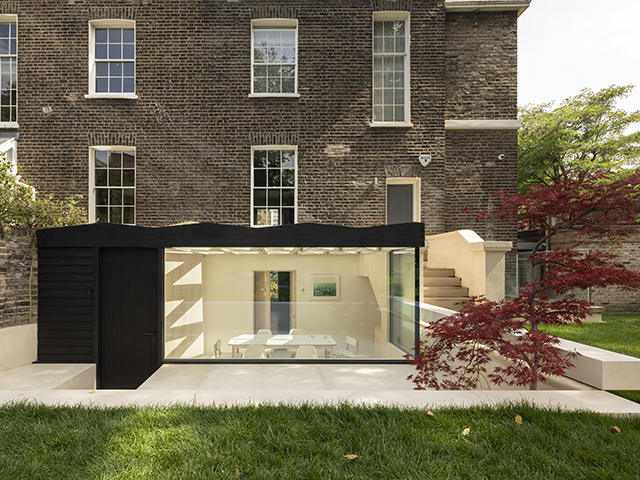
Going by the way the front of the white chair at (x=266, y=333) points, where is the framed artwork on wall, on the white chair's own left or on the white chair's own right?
on the white chair's own left

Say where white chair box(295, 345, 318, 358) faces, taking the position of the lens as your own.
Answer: facing away from the viewer

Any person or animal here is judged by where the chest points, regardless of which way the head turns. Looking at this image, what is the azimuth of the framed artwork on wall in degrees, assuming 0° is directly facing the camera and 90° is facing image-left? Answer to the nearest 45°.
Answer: approximately 0°

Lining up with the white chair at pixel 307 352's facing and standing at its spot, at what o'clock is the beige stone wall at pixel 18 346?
The beige stone wall is roughly at 9 o'clock from the white chair.

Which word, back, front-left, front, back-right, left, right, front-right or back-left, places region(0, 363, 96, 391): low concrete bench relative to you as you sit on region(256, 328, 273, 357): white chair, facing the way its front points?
right

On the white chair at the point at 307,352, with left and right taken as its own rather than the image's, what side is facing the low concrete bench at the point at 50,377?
left

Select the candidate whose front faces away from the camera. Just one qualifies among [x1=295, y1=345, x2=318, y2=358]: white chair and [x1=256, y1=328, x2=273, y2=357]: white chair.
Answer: [x1=295, y1=345, x2=318, y2=358]: white chair

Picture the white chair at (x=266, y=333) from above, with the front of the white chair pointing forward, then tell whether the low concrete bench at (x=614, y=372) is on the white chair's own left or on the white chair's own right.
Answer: on the white chair's own left

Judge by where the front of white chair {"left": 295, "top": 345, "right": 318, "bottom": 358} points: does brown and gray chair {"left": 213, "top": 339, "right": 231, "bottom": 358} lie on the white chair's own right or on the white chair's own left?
on the white chair's own left

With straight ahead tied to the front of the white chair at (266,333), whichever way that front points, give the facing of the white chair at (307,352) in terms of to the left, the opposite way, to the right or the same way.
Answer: the opposite way
